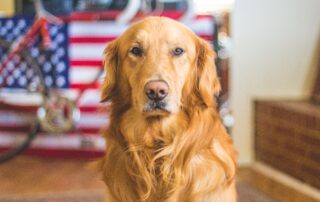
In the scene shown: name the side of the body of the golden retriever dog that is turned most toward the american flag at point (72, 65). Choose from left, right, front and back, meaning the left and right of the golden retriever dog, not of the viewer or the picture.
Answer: back

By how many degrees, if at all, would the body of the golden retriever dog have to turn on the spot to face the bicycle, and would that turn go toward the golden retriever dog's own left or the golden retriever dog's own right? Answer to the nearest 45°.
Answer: approximately 135° to the golden retriever dog's own right

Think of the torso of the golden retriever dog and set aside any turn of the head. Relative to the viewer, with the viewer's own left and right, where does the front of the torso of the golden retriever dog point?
facing the viewer
